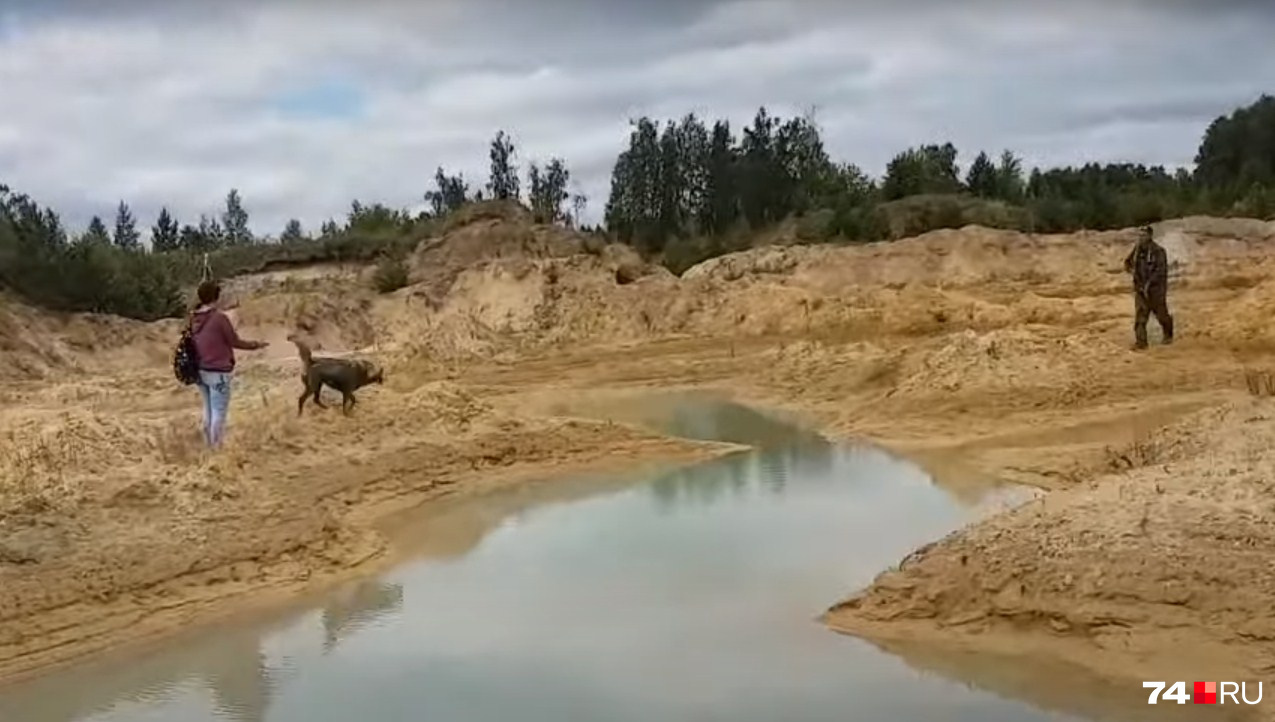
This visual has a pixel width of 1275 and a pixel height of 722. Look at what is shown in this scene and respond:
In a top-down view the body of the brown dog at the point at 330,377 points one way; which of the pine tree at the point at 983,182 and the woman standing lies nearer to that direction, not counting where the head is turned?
the pine tree

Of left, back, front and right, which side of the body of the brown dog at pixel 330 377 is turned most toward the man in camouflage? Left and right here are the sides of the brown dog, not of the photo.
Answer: front

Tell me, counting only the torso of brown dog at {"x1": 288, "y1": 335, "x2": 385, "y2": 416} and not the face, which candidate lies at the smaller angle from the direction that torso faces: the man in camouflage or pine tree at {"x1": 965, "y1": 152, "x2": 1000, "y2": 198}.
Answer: the man in camouflage

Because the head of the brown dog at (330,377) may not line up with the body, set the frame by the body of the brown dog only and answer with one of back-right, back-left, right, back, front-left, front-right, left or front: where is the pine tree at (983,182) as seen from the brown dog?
front-left

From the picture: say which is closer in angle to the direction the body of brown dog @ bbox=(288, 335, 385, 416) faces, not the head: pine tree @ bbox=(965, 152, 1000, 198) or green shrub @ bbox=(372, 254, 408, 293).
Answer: the pine tree

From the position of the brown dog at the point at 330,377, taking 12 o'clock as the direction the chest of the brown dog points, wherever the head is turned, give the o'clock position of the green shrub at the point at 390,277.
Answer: The green shrub is roughly at 9 o'clock from the brown dog.

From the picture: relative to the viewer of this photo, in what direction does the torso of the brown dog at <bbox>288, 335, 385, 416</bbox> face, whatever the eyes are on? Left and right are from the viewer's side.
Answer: facing to the right of the viewer

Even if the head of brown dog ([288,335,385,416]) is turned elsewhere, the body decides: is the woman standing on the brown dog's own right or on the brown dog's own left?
on the brown dog's own right

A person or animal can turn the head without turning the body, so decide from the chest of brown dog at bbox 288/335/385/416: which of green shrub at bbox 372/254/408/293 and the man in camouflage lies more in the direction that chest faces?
the man in camouflage
